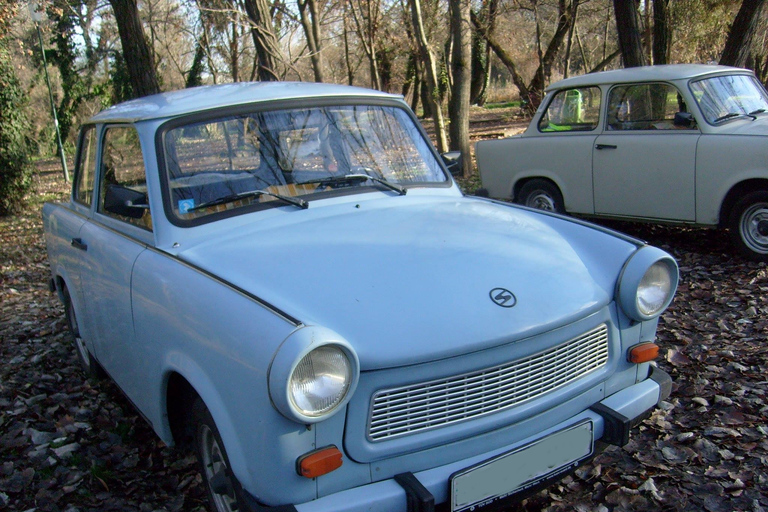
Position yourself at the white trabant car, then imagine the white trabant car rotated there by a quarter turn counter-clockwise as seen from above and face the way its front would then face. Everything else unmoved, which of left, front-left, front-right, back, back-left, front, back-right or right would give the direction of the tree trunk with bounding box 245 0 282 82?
left

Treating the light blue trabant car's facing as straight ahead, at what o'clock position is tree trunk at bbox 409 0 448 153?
The tree trunk is roughly at 8 o'clock from the light blue trabant car.

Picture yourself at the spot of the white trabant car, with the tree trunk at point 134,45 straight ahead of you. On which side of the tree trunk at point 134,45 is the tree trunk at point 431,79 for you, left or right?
right

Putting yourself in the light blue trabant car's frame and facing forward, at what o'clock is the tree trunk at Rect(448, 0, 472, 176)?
The tree trunk is roughly at 8 o'clock from the light blue trabant car.

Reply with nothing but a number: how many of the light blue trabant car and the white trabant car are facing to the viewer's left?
0

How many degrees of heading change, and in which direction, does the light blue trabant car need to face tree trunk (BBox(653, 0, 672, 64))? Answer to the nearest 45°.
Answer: approximately 90° to its left

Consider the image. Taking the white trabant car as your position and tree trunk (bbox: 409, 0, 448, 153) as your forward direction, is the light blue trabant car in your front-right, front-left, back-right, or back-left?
back-left

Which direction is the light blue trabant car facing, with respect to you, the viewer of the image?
facing the viewer and to the right of the viewer

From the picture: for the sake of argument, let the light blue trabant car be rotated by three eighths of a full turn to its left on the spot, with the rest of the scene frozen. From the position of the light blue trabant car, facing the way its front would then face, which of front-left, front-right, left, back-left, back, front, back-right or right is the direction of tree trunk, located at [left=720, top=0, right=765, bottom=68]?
front-right

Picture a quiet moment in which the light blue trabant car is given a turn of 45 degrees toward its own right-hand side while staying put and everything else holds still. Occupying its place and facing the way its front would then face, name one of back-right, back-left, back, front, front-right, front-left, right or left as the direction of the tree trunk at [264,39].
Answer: back

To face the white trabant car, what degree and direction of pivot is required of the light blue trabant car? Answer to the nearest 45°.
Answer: approximately 90° to its left
